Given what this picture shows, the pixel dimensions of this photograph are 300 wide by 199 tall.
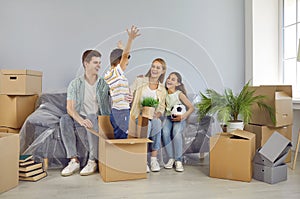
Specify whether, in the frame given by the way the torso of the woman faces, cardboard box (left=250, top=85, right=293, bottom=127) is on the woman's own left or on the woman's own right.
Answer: on the woman's own left

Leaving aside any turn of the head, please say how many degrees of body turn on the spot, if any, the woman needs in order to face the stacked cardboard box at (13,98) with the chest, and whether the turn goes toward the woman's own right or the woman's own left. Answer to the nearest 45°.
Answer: approximately 90° to the woman's own right

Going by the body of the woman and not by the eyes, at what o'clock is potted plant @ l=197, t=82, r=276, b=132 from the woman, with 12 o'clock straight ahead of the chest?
The potted plant is roughly at 9 o'clock from the woman.

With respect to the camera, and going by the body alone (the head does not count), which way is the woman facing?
toward the camera

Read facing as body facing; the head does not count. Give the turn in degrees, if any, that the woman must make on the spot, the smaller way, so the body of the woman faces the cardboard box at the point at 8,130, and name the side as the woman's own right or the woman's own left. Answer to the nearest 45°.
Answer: approximately 90° to the woman's own right

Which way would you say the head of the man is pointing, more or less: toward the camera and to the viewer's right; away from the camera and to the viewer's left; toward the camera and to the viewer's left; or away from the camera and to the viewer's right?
toward the camera and to the viewer's right

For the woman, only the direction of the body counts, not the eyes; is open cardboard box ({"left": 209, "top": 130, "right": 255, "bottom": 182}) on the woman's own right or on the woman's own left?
on the woman's own left
